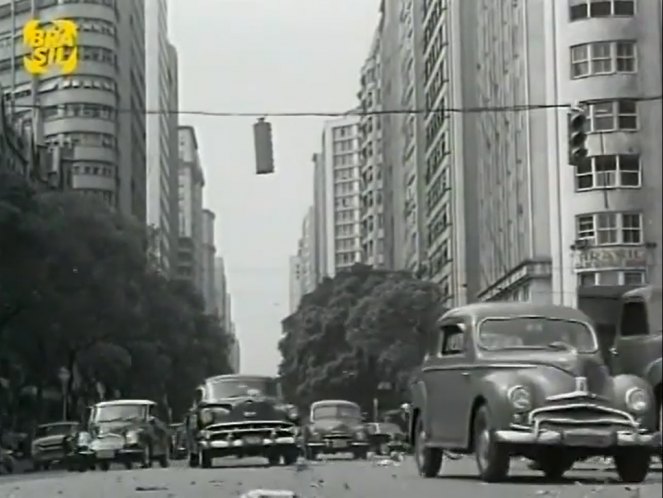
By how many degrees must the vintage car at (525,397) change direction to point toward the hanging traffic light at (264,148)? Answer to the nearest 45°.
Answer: approximately 180°

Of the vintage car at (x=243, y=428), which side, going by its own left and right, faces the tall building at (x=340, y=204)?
back

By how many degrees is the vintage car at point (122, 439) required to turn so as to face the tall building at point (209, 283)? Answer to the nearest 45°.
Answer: approximately 135° to its right

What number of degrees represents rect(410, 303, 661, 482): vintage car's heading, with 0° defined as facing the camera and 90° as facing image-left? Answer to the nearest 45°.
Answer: approximately 315°

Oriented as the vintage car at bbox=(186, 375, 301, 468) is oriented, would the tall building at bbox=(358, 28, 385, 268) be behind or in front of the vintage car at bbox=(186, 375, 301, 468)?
behind

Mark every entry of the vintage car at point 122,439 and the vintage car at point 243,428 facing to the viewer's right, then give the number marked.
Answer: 0

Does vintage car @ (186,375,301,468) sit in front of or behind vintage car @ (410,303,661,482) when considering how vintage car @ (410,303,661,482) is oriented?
behind

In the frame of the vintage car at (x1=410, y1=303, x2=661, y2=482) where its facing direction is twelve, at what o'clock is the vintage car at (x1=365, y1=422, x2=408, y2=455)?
the vintage car at (x1=365, y1=422, x2=408, y2=455) is roughly at 7 o'clock from the vintage car at (x1=410, y1=303, x2=661, y2=482).

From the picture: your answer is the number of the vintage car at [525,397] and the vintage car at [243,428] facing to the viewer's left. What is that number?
0
